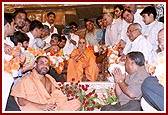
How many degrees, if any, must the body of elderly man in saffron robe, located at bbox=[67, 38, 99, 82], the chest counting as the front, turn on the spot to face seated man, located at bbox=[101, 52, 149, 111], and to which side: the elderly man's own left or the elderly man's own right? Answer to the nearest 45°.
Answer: approximately 90° to the elderly man's own left

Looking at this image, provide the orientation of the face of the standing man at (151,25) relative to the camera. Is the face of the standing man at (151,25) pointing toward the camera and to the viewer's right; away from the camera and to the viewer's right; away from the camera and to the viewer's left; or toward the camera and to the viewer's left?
toward the camera and to the viewer's left

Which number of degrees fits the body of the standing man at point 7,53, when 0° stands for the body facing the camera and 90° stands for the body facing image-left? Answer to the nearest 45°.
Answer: approximately 270°

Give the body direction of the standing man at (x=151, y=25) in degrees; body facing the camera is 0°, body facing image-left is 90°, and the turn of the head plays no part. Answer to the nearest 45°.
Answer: approximately 45°

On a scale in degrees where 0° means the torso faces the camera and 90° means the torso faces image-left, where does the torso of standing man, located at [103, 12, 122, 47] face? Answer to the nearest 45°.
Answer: approximately 45°

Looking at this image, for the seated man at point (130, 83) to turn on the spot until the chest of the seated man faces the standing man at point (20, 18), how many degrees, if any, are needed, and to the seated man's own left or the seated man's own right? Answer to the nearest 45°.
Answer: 0° — they already face them

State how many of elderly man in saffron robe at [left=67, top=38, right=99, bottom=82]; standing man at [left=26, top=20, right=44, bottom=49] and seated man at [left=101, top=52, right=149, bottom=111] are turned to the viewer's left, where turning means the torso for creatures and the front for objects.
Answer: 1

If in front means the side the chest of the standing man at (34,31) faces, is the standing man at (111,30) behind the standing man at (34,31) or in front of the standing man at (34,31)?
in front

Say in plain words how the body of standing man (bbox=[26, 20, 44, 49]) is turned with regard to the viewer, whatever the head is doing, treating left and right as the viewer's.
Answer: facing to the right of the viewer

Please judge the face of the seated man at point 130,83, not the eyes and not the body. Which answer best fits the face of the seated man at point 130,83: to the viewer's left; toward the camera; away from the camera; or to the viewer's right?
to the viewer's left

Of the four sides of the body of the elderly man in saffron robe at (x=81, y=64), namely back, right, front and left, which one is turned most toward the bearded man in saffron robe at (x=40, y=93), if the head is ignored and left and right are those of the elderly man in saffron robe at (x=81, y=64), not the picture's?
right

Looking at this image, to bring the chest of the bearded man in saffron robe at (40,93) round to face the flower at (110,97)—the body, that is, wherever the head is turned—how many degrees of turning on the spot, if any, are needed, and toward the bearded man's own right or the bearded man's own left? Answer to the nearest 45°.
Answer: approximately 45° to the bearded man's own left

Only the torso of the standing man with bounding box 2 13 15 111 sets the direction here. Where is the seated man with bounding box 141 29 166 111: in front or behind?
in front
